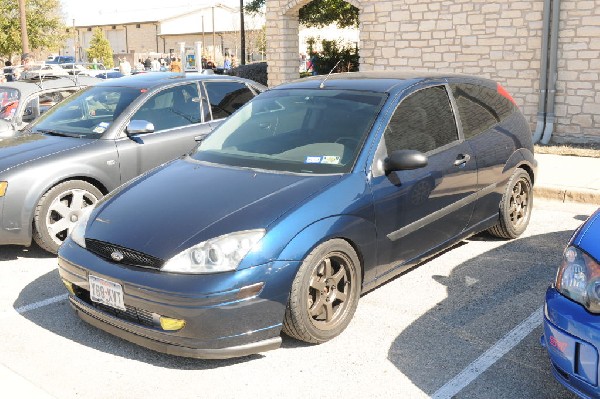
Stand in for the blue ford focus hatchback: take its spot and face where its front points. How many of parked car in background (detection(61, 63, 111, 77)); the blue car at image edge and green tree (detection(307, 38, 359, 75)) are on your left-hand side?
1

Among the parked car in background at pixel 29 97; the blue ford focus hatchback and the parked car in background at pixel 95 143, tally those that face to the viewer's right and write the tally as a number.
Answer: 0

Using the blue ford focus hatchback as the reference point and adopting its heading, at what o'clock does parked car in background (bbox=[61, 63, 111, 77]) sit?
The parked car in background is roughly at 4 o'clock from the blue ford focus hatchback.

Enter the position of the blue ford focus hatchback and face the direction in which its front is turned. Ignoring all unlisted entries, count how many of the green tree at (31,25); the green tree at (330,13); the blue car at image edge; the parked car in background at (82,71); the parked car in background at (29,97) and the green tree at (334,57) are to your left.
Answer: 1

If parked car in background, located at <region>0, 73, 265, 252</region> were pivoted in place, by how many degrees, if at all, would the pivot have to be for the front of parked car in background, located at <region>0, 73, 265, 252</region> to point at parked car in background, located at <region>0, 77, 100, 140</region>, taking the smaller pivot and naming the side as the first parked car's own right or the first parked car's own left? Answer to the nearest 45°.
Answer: approximately 135° to the first parked car's own right

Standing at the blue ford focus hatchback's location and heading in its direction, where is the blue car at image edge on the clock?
The blue car at image edge is roughly at 9 o'clock from the blue ford focus hatchback.

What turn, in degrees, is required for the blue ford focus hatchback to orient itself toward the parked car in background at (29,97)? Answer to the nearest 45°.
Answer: approximately 90° to its right

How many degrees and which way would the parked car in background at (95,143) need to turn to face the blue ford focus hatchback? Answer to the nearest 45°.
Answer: approximately 90° to its left
